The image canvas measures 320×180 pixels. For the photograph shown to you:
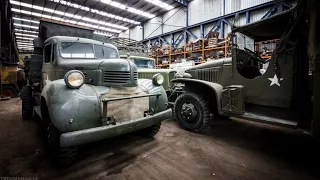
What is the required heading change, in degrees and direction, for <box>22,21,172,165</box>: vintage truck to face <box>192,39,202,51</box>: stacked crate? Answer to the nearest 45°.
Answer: approximately 90° to its left

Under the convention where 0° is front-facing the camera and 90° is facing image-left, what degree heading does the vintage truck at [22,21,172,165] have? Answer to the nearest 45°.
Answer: approximately 315°

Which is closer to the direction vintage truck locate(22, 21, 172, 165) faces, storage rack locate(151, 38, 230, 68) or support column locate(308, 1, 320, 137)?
the support column

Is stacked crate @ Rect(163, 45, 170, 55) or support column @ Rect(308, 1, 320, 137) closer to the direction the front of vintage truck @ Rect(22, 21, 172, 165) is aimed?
the support column

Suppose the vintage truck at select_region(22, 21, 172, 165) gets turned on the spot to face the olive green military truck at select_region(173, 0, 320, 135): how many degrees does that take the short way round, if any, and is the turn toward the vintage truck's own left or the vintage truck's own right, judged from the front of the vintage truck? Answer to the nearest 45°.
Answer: approximately 45° to the vintage truck's own left

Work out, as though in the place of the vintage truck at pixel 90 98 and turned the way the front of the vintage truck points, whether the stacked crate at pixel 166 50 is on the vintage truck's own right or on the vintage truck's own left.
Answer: on the vintage truck's own left

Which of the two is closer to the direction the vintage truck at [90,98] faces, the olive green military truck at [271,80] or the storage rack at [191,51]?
the olive green military truck

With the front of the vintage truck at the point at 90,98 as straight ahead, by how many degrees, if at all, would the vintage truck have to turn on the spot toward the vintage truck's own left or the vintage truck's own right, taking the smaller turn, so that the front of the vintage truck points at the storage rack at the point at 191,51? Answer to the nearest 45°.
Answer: approximately 90° to the vintage truck's own left

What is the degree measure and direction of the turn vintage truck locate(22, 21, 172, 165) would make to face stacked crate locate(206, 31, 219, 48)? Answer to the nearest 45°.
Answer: approximately 90° to its left
